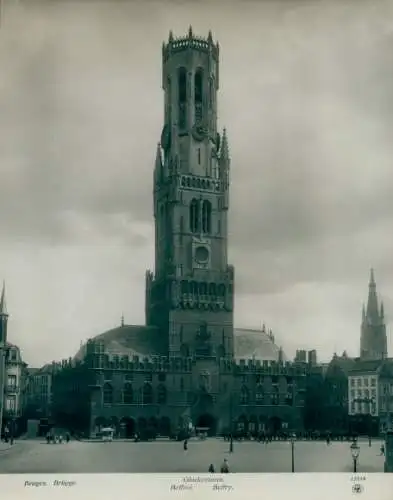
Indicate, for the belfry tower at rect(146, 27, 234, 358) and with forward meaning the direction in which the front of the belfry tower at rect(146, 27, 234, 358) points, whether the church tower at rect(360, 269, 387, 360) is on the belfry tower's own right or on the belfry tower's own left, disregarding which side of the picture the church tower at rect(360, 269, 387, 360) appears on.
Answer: on the belfry tower's own left

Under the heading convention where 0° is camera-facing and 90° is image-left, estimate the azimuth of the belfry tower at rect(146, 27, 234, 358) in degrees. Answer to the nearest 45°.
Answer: approximately 0°
